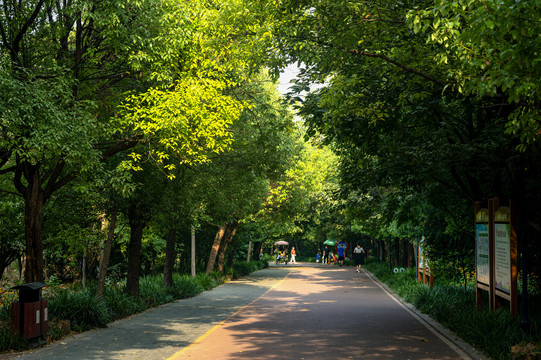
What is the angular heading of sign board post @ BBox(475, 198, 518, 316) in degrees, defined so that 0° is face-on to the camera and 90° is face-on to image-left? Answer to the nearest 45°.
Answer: approximately 45°

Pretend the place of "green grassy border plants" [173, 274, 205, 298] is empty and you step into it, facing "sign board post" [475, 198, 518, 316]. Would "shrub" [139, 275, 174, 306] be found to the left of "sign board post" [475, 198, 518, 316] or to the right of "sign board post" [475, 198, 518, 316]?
right

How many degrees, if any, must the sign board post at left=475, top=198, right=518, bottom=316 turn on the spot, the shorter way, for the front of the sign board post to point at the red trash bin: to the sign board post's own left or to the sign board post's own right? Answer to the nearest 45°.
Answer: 0° — it already faces it

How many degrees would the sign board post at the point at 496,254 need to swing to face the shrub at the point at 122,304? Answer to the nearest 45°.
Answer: approximately 45° to its right

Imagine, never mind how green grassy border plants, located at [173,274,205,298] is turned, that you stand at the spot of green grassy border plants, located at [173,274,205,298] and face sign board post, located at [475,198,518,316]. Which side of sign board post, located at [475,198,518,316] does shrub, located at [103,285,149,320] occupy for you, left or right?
right

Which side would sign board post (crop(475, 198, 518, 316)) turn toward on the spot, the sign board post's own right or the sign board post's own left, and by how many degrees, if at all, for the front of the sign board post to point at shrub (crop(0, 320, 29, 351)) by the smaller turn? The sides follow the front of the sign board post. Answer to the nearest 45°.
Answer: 0° — it already faces it
